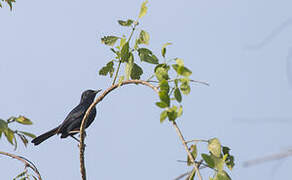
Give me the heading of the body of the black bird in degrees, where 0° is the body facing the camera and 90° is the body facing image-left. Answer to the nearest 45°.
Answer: approximately 270°

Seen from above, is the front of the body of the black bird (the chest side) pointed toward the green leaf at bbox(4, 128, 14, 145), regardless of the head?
no

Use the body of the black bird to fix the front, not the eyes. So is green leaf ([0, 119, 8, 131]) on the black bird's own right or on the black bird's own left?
on the black bird's own right
